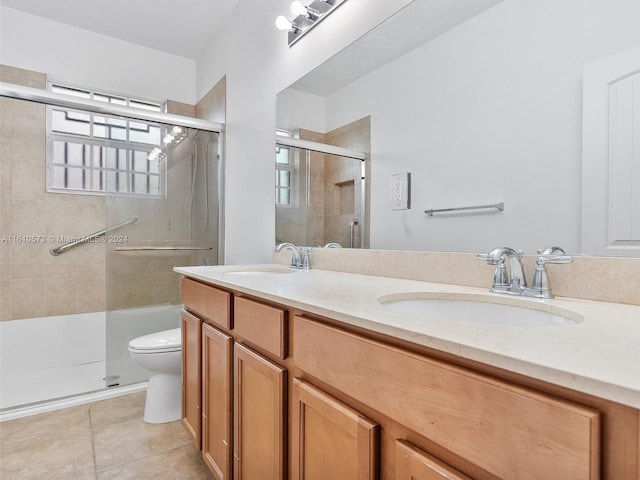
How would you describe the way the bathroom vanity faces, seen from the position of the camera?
facing the viewer and to the left of the viewer

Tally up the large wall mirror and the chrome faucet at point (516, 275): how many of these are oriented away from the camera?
0

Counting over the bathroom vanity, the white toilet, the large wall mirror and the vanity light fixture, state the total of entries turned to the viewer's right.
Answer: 0

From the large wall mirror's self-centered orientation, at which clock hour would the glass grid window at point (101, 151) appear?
The glass grid window is roughly at 2 o'clock from the large wall mirror.

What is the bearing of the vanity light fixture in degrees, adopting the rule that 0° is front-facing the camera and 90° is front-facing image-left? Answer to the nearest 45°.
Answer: approximately 45°

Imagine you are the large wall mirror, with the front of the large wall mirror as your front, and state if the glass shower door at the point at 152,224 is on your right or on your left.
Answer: on your right

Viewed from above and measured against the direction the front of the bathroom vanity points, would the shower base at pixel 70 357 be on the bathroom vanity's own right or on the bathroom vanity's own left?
on the bathroom vanity's own right

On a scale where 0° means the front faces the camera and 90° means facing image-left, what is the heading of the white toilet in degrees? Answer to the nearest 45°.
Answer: approximately 90°

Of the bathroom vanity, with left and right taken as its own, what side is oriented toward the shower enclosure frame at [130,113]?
right

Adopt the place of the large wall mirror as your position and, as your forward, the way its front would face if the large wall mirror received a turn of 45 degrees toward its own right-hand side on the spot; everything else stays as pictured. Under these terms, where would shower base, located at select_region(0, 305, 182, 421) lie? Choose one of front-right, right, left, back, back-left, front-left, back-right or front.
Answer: front

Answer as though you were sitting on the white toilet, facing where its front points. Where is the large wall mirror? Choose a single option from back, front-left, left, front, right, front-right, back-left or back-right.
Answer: back-left

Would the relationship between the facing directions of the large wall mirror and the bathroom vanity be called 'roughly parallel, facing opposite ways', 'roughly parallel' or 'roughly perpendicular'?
roughly parallel

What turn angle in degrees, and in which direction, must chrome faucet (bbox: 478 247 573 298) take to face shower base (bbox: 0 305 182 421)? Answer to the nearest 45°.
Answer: approximately 45° to its right

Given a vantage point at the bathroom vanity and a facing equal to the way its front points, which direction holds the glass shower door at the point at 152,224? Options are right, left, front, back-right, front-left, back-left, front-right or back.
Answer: right
